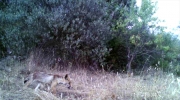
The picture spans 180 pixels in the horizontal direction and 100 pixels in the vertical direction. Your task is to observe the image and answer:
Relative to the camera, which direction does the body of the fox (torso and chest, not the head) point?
to the viewer's right
